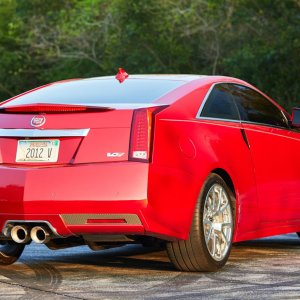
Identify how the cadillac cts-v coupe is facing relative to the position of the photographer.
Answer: facing away from the viewer and to the right of the viewer
